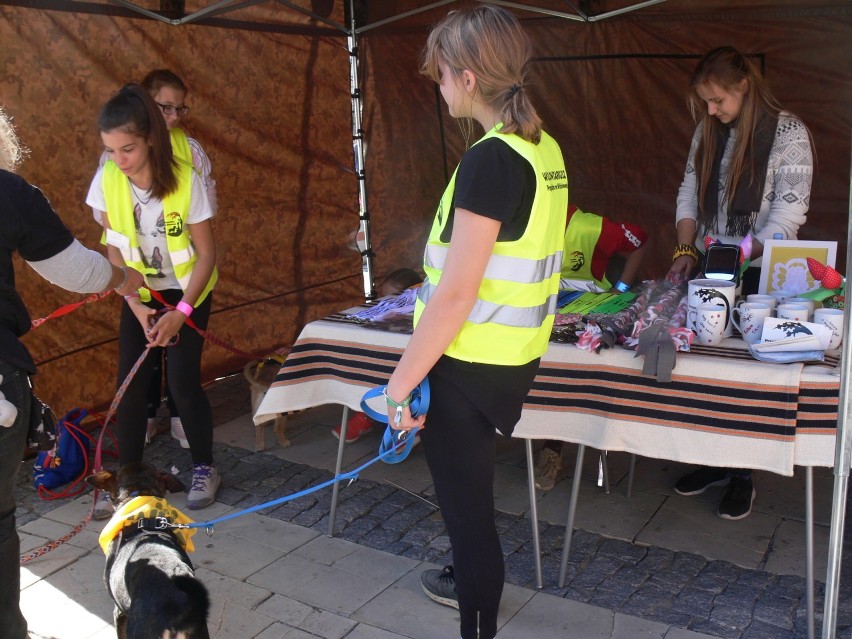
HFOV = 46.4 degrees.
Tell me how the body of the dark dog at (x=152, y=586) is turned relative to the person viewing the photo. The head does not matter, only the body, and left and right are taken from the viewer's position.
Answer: facing away from the viewer

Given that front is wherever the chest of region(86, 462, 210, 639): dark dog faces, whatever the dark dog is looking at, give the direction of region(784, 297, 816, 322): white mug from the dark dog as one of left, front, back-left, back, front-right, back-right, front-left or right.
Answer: right

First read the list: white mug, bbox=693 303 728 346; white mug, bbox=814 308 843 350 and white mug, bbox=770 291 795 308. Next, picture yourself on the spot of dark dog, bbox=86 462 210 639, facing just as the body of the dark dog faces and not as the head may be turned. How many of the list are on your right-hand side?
3

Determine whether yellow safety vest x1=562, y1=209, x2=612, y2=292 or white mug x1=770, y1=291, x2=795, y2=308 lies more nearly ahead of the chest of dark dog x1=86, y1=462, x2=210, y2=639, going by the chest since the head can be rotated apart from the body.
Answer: the yellow safety vest

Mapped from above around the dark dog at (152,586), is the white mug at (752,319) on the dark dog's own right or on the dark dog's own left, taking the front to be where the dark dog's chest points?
on the dark dog's own right

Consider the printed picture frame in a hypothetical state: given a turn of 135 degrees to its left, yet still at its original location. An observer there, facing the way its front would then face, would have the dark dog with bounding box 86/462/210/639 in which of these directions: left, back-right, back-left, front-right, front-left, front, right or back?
back

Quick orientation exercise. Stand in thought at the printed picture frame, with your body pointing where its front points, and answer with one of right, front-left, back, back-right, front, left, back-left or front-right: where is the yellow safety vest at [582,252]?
back-right

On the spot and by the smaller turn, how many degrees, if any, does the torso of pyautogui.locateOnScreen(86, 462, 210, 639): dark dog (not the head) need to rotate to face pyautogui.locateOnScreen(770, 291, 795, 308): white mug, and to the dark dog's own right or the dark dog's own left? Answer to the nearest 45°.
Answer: approximately 90° to the dark dog's own right

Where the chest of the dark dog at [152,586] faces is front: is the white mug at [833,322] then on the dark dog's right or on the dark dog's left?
on the dark dog's right

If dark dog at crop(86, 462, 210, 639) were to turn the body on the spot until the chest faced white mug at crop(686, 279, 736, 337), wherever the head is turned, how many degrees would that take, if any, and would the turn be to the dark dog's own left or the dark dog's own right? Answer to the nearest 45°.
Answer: approximately 90° to the dark dog's own right
